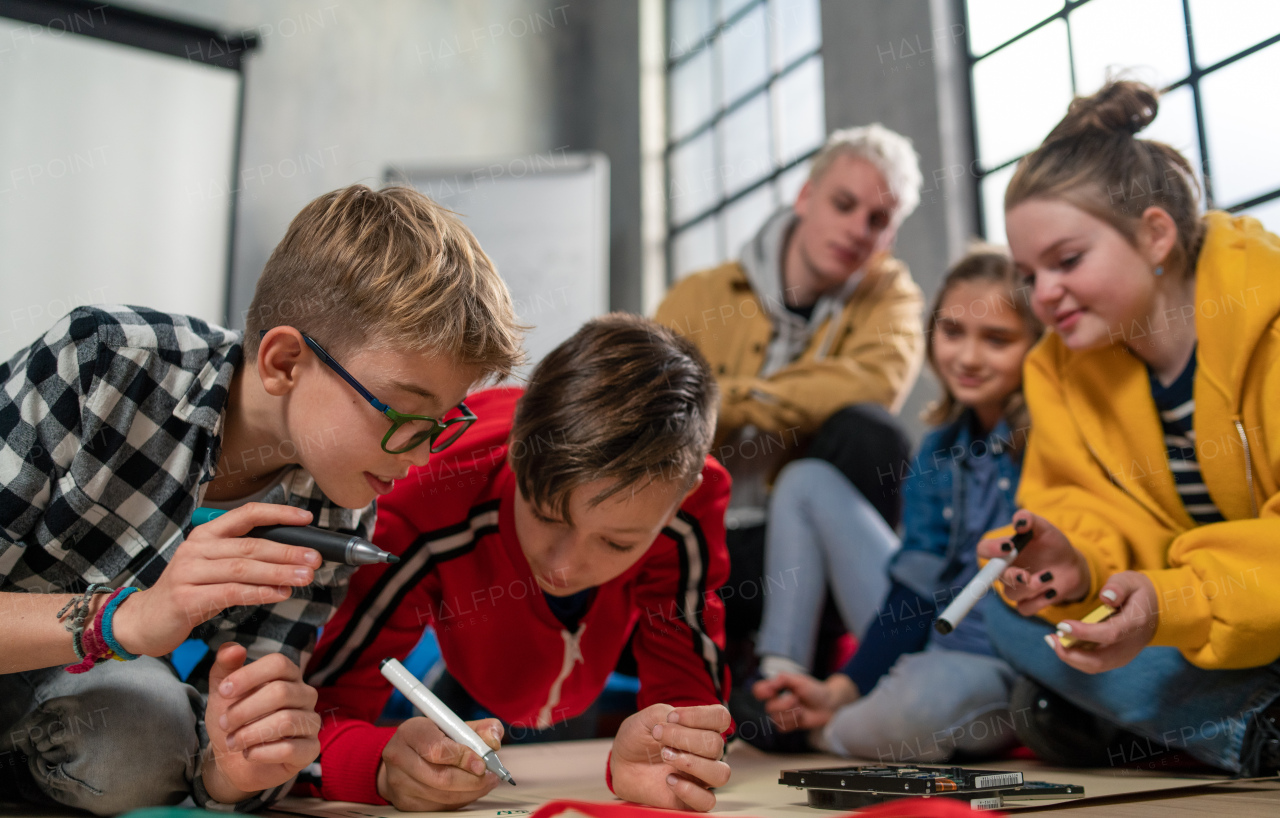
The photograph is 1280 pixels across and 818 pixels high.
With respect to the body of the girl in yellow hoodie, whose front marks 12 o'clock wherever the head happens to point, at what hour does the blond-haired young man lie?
The blond-haired young man is roughly at 3 o'clock from the girl in yellow hoodie.

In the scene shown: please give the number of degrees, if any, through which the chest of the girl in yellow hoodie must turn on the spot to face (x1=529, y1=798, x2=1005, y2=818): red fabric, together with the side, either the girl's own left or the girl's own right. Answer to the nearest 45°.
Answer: approximately 45° to the girl's own left

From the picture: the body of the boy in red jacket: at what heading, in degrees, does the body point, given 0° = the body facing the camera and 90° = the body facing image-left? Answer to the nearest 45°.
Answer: approximately 0°

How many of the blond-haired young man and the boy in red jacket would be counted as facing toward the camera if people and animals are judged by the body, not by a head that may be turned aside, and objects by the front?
2

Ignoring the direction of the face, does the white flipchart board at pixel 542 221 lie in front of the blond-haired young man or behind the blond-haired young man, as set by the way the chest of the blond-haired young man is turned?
behind

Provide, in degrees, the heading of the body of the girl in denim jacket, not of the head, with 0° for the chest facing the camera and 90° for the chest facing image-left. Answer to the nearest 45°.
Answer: approximately 45°

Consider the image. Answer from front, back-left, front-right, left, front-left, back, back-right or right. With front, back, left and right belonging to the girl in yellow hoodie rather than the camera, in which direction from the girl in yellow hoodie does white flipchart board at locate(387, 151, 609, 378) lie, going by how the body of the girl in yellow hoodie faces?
right

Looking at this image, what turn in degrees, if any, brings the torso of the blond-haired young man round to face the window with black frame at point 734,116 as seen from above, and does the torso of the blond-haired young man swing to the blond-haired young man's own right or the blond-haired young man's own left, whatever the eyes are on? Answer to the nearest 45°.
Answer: approximately 180°

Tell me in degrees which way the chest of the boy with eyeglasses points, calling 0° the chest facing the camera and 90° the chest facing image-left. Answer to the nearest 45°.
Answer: approximately 315°
